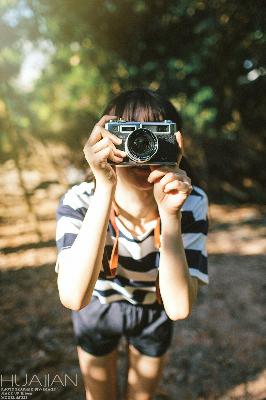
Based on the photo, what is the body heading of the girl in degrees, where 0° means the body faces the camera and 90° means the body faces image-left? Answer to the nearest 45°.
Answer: approximately 0°
